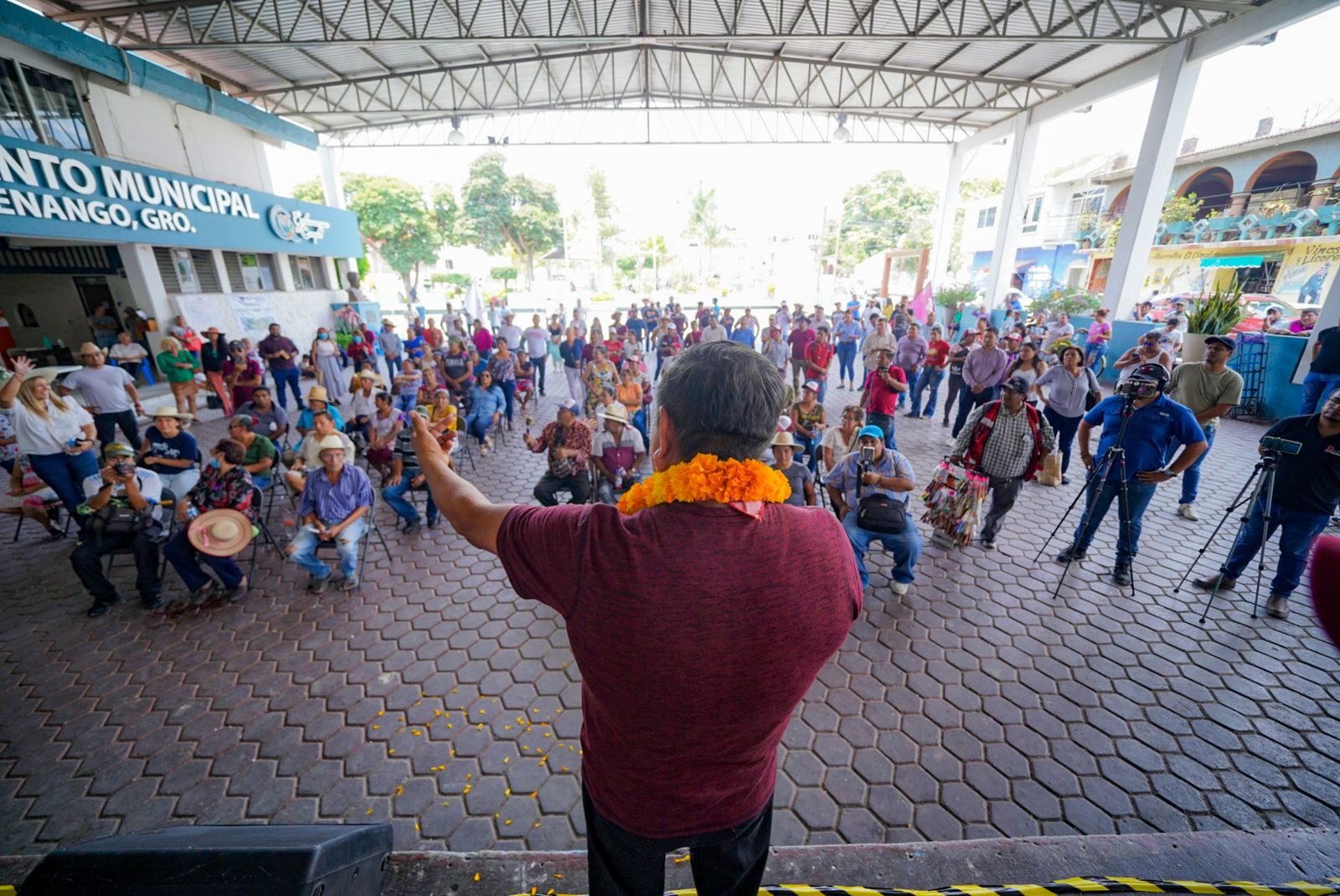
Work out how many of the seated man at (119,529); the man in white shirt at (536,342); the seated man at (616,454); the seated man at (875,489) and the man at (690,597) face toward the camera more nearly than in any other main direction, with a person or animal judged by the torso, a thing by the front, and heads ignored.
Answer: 4

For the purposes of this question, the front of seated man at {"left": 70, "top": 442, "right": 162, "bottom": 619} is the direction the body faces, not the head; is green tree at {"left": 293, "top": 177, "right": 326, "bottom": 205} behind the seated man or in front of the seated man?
behind

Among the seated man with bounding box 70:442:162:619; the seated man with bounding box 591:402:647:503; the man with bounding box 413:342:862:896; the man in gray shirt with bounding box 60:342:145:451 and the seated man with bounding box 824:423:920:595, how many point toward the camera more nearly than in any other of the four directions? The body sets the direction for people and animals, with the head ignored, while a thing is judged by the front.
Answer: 4

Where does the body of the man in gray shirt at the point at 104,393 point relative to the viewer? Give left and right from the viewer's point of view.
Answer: facing the viewer

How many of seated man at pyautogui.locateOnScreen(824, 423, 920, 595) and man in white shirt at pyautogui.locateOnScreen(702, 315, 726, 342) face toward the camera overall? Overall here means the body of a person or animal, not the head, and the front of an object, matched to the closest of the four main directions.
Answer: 2

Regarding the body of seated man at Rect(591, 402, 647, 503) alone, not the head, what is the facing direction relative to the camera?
toward the camera

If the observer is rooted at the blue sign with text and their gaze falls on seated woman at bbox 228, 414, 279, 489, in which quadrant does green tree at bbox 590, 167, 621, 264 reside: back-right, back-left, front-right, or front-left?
back-left

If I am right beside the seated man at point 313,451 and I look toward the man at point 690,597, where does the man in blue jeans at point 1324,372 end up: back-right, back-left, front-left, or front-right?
front-left

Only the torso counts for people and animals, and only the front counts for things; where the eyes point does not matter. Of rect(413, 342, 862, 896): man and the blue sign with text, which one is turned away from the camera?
the man

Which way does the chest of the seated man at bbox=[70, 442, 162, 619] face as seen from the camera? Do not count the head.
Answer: toward the camera

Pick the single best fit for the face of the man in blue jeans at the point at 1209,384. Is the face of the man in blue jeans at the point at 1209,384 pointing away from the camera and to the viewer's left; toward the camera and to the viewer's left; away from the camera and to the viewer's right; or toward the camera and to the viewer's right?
toward the camera and to the viewer's left

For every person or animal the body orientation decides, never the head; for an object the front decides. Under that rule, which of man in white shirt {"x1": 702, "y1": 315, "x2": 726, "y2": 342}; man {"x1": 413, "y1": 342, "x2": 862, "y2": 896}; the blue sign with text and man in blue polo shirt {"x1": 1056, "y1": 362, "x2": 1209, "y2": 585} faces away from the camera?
the man

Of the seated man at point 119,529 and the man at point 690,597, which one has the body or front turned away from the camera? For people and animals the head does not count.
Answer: the man

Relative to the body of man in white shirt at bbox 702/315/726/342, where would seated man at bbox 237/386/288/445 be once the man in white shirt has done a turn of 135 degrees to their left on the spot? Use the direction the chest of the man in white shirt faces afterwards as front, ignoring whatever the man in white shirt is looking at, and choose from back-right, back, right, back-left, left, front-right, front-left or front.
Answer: back
